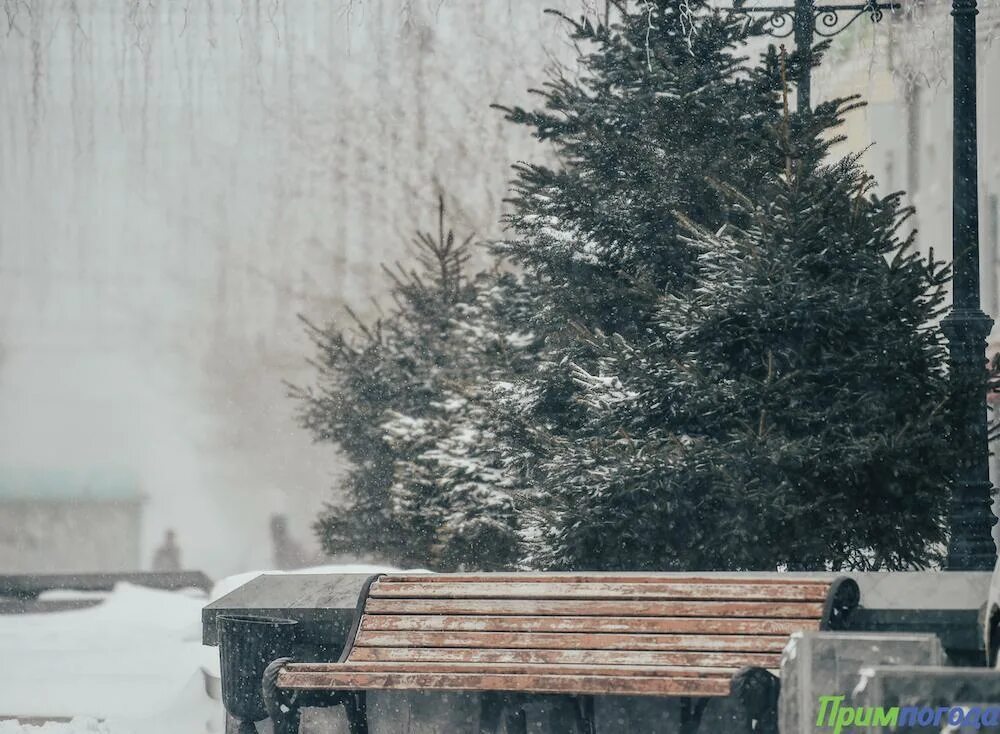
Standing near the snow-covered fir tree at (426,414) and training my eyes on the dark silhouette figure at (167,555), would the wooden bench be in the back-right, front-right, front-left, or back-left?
back-left

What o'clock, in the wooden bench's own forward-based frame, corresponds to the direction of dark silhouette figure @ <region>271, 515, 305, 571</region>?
The dark silhouette figure is roughly at 4 o'clock from the wooden bench.

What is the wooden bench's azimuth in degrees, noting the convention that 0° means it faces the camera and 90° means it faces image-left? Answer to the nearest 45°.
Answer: approximately 45°

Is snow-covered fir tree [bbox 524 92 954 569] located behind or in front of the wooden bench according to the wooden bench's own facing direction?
behind

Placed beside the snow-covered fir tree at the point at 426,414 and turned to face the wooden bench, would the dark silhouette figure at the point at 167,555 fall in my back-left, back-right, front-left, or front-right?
back-right

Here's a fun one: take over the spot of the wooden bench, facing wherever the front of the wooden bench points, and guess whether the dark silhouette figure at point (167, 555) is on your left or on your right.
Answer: on your right

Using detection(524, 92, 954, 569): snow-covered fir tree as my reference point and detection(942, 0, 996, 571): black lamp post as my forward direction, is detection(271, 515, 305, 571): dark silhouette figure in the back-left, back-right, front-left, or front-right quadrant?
back-left

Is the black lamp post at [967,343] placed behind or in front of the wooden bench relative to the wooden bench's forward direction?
behind

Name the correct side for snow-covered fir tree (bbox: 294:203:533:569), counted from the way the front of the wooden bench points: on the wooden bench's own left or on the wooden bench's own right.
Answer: on the wooden bench's own right
